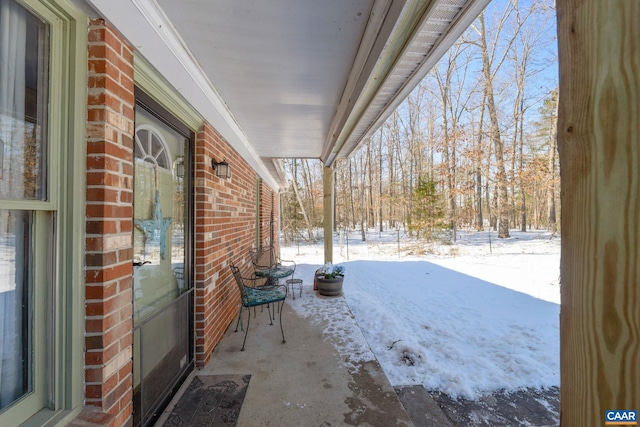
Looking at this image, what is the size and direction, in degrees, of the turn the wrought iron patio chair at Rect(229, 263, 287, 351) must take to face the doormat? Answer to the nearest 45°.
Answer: approximately 90° to its right

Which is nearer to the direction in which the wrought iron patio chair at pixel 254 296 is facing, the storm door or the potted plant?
the potted plant

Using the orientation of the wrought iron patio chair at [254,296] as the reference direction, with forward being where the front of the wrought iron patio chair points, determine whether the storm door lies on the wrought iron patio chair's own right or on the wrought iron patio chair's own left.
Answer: on the wrought iron patio chair's own right

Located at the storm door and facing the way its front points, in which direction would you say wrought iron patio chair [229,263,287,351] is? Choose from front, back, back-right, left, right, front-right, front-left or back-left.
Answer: left

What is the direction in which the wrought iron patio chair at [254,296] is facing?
to the viewer's right

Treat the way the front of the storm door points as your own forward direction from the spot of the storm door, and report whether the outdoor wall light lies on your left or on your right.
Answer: on your left

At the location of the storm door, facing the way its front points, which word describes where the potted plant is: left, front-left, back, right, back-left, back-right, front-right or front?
left

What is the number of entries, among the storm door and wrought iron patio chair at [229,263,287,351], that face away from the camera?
0

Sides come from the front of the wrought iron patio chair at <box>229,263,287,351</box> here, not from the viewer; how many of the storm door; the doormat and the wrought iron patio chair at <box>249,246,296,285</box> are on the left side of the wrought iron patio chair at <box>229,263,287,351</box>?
1

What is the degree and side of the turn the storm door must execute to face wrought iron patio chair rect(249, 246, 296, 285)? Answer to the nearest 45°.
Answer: approximately 90° to its left

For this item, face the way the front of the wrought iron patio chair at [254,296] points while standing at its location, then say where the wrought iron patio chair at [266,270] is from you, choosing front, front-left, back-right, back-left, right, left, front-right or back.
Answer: left

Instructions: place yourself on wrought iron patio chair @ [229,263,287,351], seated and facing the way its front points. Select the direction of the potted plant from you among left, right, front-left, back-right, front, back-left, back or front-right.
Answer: front-left

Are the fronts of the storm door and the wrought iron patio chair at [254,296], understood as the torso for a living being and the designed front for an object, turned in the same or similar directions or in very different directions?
same or similar directions
